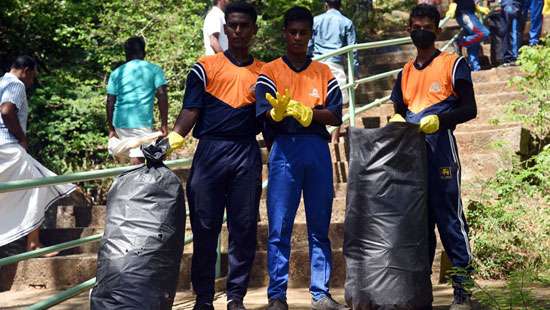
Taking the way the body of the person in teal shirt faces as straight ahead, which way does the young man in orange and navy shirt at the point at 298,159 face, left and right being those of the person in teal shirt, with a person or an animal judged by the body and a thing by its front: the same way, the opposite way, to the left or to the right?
the opposite way

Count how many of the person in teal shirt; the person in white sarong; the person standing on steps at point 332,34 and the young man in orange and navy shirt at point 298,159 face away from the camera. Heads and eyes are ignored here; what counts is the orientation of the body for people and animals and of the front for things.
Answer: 2

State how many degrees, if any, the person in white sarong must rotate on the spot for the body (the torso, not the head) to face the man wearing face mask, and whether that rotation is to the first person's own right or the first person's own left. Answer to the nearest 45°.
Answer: approximately 45° to the first person's own right

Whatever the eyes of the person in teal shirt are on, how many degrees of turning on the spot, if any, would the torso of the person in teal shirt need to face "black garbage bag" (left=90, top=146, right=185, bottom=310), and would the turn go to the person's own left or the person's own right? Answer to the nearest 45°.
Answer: approximately 180°

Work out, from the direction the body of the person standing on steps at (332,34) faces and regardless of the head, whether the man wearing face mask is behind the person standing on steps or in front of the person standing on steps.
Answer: behind

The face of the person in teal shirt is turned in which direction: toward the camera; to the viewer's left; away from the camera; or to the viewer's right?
away from the camera

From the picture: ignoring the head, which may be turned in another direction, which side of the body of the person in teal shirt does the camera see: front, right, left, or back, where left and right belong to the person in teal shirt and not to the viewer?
back

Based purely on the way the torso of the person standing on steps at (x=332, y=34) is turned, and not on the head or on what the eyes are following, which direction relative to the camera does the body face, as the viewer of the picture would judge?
away from the camera

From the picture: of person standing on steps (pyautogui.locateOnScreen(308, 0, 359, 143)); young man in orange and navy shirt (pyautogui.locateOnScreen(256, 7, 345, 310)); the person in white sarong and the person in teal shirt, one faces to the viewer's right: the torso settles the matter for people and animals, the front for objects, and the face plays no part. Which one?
the person in white sarong

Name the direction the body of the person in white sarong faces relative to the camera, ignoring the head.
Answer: to the viewer's right

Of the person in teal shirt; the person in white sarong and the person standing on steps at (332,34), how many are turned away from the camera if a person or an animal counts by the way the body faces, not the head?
2

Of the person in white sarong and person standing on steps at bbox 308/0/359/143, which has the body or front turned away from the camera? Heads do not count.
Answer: the person standing on steps

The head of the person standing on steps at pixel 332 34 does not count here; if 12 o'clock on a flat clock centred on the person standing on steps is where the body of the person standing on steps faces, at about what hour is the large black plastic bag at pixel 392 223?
The large black plastic bag is roughly at 6 o'clock from the person standing on steps.
